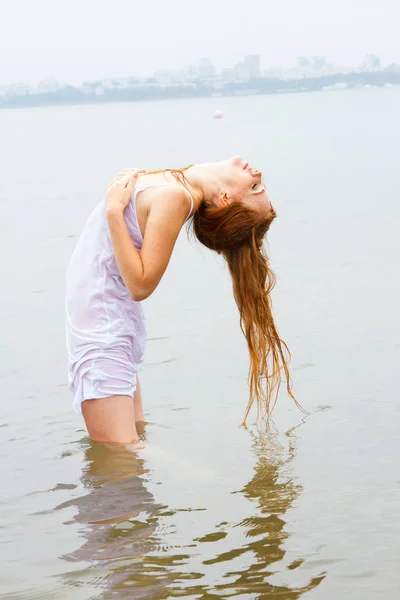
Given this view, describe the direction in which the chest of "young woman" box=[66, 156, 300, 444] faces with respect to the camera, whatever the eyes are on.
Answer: to the viewer's left
